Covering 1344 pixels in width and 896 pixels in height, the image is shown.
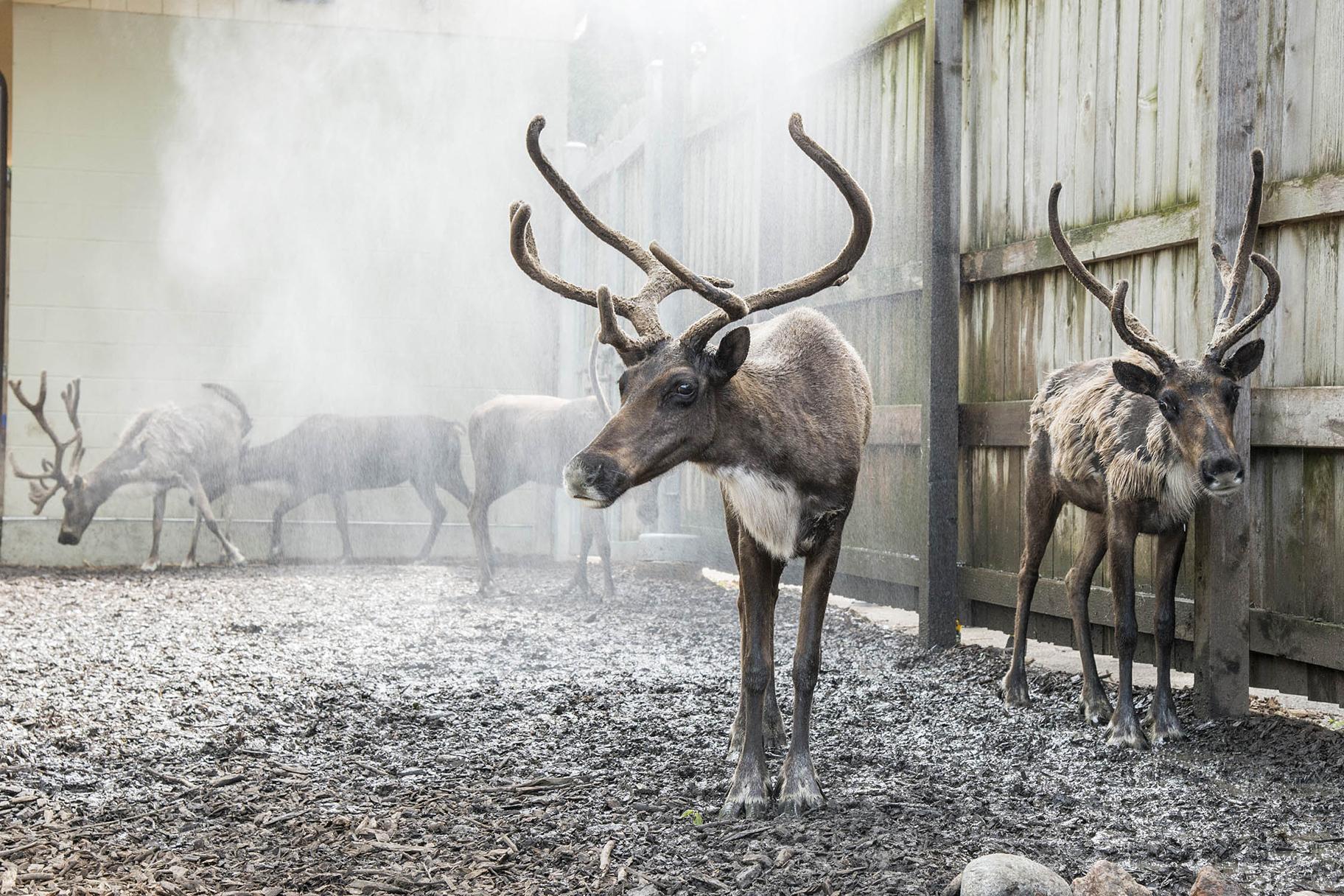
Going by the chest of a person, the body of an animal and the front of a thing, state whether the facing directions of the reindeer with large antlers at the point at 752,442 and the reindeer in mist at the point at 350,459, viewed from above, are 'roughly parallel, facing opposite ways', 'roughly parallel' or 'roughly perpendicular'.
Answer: roughly perpendicular

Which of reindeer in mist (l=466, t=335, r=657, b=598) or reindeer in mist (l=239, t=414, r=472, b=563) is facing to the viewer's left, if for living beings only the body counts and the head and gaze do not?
reindeer in mist (l=239, t=414, r=472, b=563)

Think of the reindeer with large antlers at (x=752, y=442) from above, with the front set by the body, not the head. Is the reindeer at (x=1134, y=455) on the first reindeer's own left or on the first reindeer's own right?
on the first reindeer's own left

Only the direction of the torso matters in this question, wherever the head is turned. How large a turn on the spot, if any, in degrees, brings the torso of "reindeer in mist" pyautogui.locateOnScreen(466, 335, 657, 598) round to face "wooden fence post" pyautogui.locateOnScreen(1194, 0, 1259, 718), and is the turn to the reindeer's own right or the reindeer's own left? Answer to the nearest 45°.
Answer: approximately 45° to the reindeer's own right

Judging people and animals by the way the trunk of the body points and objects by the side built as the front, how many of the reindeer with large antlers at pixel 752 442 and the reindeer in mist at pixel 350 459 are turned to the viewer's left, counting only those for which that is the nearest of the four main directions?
1

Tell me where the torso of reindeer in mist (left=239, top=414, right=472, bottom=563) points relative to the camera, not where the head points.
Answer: to the viewer's left

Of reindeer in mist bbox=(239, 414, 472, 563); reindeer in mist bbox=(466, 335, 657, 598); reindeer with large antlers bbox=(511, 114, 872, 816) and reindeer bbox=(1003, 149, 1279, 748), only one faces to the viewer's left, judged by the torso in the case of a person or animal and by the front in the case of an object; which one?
reindeer in mist bbox=(239, 414, 472, 563)

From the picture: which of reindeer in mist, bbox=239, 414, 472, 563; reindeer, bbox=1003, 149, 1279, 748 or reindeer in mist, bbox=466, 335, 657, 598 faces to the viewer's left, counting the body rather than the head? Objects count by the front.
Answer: reindeer in mist, bbox=239, 414, 472, 563

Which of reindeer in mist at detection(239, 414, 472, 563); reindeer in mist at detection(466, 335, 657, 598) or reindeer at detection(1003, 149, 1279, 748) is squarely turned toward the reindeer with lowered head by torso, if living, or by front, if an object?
reindeer in mist at detection(239, 414, 472, 563)

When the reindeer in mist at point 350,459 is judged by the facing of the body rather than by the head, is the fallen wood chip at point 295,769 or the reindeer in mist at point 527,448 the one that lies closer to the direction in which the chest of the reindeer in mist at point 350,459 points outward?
the fallen wood chip

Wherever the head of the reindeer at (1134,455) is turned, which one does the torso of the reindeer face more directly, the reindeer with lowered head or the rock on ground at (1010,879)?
the rock on ground

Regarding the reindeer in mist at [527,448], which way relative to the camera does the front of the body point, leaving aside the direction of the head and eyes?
to the viewer's right

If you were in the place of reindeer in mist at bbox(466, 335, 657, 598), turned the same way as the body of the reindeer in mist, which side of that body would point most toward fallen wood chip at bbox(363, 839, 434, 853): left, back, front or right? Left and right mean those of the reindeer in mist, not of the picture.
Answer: right
